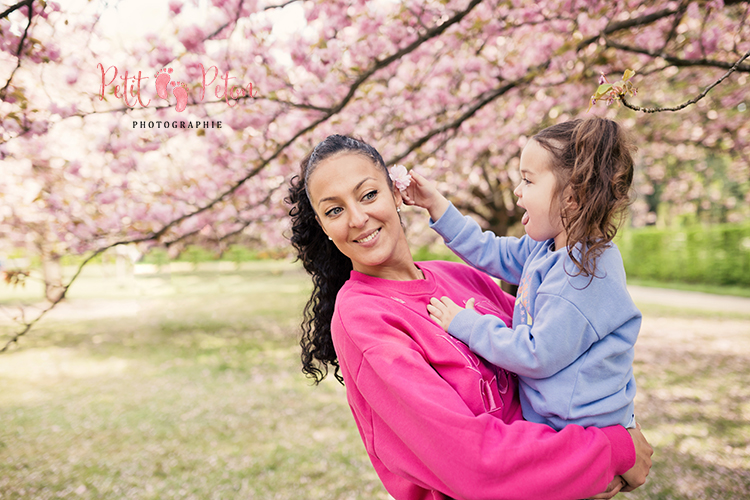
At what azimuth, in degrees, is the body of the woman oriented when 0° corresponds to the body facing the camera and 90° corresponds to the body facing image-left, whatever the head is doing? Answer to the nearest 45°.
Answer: approximately 315°

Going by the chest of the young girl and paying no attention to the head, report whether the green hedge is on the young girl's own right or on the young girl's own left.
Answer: on the young girl's own right

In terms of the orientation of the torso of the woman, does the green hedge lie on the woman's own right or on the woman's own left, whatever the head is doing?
on the woman's own left

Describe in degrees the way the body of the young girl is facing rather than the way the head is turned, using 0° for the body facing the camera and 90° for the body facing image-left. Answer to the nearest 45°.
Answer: approximately 90°
